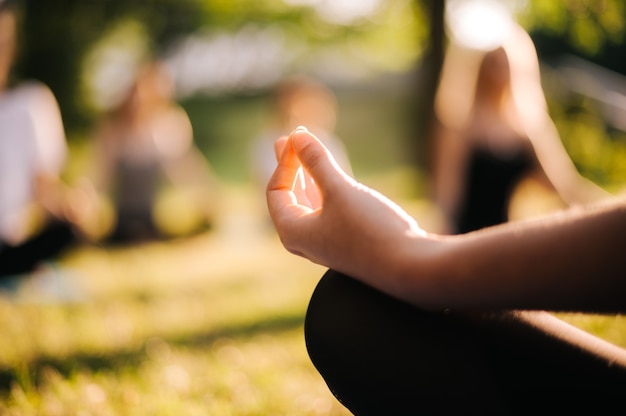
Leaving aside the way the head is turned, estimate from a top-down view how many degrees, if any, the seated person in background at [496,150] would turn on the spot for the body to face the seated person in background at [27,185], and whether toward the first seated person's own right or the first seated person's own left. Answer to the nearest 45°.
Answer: approximately 45° to the first seated person's own right

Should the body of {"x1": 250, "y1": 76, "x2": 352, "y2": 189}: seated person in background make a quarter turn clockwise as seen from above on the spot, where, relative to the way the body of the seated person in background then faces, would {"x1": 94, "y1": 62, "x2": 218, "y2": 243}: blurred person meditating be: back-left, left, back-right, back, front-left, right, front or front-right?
front

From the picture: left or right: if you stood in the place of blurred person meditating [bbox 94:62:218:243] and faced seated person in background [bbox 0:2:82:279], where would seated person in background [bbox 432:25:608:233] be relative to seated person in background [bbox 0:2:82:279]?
left

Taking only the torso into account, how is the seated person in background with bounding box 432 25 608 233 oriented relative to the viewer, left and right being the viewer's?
facing the viewer

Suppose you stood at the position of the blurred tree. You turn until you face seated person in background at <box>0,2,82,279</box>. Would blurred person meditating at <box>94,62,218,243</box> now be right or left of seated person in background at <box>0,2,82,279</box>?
right

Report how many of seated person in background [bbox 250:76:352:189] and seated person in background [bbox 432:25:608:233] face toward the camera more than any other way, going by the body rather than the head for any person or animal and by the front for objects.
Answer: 2

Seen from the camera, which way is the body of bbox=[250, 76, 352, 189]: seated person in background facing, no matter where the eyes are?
toward the camera

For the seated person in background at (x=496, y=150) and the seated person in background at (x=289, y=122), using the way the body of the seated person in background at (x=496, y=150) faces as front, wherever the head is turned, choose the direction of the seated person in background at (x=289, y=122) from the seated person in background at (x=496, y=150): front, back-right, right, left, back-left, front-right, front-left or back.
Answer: back-right

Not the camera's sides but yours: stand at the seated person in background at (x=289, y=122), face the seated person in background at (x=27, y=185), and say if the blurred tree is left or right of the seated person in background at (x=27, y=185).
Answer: left
